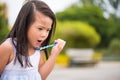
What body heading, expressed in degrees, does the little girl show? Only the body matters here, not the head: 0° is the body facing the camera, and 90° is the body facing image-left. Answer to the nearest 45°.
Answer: approximately 315°
